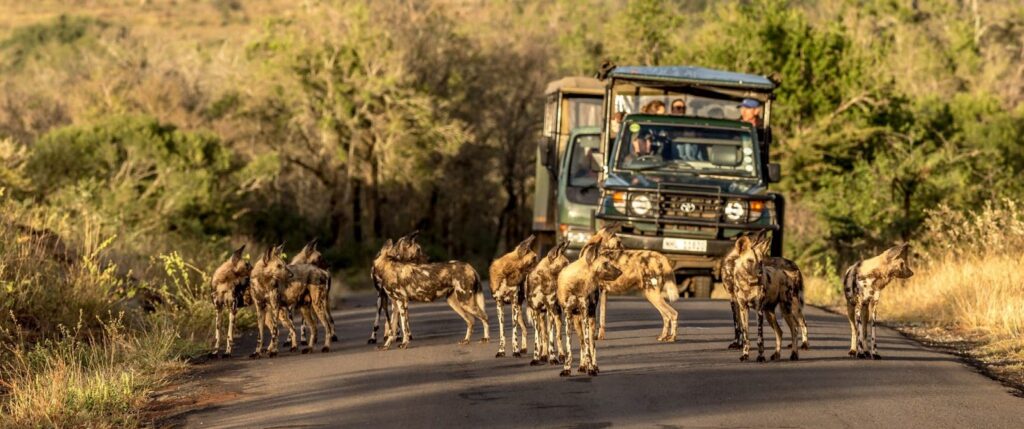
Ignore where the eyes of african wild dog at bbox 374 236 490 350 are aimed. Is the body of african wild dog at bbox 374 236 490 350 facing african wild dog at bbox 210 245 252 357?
yes

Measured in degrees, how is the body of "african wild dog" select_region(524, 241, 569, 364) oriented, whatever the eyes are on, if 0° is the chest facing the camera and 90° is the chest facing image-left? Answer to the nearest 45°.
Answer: approximately 0°

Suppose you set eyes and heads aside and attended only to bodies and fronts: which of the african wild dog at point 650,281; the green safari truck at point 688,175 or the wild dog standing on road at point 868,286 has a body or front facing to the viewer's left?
the african wild dog

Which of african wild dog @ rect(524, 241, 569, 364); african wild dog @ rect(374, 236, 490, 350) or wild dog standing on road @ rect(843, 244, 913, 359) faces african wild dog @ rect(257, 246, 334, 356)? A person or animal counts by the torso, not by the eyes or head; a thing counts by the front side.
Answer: african wild dog @ rect(374, 236, 490, 350)

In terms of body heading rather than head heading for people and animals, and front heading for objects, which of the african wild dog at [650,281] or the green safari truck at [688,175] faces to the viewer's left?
the african wild dog

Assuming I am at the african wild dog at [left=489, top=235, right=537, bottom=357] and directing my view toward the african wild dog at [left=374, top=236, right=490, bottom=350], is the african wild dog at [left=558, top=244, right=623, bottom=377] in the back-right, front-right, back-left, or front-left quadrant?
back-left

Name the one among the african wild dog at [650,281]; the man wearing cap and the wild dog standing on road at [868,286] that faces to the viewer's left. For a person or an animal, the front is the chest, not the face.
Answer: the african wild dog

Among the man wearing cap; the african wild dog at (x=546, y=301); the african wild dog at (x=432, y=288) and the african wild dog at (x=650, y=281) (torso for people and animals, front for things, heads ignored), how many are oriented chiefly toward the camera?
2

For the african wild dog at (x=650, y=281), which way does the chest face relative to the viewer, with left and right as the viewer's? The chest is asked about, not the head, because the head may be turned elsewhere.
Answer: facing to the left of the viewer

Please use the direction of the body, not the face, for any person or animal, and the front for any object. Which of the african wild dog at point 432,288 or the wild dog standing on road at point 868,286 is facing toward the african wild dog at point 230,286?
the african wild dog at point 432,288

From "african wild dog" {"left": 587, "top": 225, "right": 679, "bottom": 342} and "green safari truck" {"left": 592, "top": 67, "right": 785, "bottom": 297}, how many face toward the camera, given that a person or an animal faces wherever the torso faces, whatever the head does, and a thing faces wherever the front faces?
1
